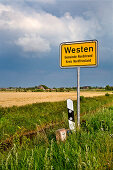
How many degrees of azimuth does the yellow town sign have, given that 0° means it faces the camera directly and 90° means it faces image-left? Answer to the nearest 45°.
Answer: approximately 0°
